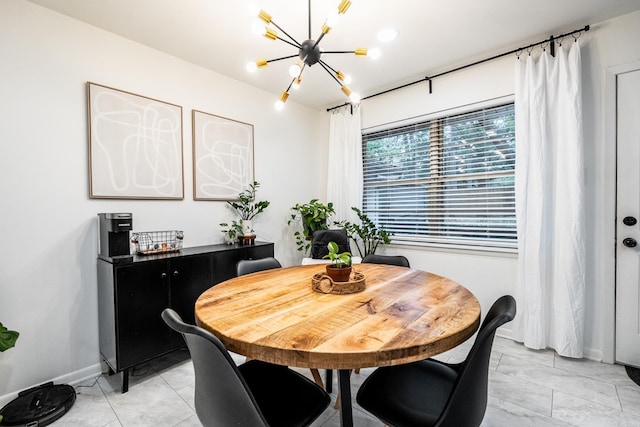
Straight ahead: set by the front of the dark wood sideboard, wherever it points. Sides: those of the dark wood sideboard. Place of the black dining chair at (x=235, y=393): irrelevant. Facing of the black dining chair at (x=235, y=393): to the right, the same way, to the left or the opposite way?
to the left

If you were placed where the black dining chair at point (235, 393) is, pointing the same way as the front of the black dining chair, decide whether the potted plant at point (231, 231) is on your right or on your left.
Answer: on your left

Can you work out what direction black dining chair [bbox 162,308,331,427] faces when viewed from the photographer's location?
facing away from the viewer and to the right of the viewer

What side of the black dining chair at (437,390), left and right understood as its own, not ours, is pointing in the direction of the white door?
right

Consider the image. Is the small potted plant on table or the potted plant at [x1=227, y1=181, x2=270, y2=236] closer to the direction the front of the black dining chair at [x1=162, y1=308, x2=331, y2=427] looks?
the small potted plant on table

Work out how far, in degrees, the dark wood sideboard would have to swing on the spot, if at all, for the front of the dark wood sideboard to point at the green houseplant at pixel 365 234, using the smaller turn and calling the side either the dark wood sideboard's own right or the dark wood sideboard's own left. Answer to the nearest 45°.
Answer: approximately 45° to the dark wood sideboard's own left

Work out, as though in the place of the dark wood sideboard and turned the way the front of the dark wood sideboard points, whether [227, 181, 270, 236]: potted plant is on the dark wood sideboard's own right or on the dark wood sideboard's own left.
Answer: on the dark wood sideboard's own left

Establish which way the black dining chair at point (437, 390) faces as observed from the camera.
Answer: facing away from the viewer and to the left of the viewer
